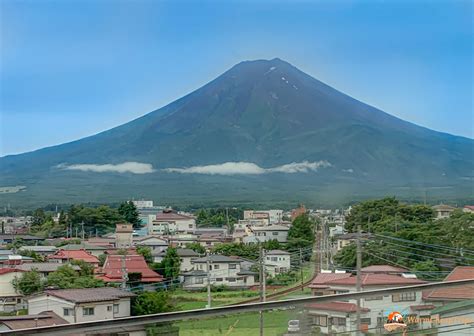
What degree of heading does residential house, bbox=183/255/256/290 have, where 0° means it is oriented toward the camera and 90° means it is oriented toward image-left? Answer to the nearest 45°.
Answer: approximately 0°

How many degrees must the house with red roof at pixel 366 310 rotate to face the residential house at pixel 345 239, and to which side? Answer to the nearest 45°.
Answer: approximately 135° to its right

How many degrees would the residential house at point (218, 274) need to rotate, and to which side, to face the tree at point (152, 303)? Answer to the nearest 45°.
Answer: approximately 45° to its right

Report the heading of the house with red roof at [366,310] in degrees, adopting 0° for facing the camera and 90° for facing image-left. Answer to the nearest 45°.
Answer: approximately 45°

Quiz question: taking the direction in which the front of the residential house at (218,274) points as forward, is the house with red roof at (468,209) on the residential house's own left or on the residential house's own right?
on the residential house's own left

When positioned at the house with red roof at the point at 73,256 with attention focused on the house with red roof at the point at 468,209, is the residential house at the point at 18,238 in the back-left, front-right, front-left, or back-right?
back-left

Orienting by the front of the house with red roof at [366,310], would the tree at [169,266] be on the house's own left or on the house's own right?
on the house's own right

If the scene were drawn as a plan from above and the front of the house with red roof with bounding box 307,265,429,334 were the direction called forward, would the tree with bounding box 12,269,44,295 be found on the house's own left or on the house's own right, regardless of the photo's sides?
on the house's own right

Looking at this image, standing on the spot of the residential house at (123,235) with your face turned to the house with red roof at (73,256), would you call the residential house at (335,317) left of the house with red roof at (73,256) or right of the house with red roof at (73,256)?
left

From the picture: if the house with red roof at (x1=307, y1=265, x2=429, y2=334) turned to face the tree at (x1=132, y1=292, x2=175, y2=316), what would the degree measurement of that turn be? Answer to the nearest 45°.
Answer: approximately 90° to its right

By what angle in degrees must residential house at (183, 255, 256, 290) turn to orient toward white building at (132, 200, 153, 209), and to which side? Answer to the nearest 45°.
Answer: approximately 135° to its right

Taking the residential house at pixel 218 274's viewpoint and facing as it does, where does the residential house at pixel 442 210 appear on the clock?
the residential house at pixel 442 210 is roughly at 8 o'clock from the residential house at pixel 218 274.

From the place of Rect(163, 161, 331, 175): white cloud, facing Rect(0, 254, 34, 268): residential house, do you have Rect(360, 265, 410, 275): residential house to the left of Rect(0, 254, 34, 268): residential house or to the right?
left
